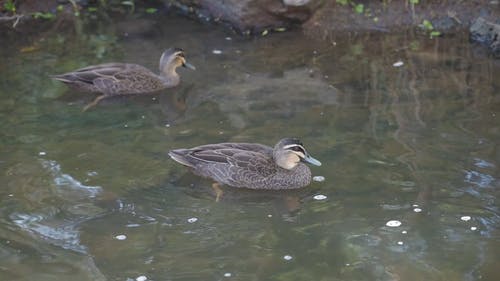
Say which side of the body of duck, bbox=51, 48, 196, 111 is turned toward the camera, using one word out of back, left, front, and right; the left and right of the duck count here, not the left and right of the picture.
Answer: right

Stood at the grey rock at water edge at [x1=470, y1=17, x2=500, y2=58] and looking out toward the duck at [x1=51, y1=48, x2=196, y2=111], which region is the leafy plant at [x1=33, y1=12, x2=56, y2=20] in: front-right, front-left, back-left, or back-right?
front-right

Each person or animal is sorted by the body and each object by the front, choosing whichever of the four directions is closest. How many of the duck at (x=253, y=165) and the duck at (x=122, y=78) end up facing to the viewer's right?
2

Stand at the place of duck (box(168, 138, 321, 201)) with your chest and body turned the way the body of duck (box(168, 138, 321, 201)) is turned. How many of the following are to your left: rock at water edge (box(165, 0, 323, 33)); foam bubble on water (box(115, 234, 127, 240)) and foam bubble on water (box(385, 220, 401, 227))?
1

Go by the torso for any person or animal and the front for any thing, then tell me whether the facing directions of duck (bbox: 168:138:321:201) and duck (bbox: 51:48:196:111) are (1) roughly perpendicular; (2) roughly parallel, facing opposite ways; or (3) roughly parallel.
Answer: roughly parallel

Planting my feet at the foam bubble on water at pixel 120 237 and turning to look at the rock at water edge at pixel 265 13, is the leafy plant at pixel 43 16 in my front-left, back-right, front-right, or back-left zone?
front-left

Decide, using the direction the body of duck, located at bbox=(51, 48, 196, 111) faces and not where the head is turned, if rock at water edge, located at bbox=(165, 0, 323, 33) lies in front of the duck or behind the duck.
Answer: in front

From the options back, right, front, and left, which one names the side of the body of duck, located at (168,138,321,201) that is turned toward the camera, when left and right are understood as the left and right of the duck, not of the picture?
right

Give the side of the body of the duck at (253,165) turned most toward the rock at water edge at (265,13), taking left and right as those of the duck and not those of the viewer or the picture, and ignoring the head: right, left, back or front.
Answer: left

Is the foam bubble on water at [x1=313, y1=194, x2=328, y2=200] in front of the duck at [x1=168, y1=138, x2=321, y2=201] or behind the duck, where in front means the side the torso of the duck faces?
in front

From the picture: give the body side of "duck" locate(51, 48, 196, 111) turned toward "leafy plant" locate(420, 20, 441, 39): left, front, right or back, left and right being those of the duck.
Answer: front

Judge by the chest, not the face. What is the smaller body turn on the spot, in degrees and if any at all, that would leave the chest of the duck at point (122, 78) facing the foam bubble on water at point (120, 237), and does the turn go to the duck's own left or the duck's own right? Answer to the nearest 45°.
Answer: approximately 90° to the duck's own right

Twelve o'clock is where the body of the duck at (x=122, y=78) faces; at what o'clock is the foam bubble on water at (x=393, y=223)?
The foam bubble on water is roughly at 2 o'clock from the duck.

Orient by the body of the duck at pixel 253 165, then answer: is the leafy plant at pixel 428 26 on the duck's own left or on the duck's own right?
on the duck's own left
